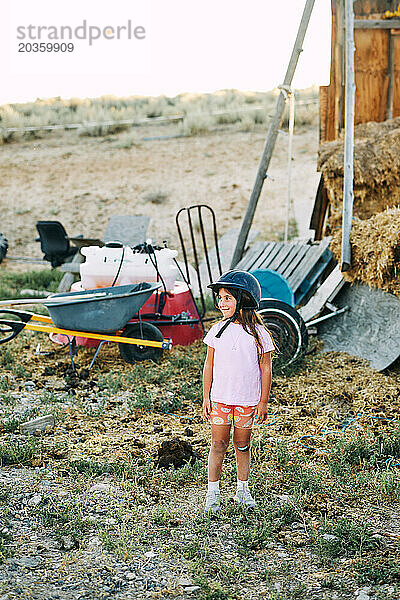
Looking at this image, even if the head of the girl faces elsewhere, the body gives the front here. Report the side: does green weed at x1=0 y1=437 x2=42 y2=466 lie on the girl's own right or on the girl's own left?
on the girl's own right

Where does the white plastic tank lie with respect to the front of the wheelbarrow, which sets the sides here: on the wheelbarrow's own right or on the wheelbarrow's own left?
on the wheelbarrow's own left

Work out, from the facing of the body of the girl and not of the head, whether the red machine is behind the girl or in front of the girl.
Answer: behind

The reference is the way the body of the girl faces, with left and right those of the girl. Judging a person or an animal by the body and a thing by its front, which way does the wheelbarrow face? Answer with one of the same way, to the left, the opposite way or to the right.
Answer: to the left

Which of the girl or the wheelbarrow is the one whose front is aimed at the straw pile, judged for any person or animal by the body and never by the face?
the wheelbarrow

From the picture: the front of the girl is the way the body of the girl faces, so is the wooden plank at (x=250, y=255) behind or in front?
behind

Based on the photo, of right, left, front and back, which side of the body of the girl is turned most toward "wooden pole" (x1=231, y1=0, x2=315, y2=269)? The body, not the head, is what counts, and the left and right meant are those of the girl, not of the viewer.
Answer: back

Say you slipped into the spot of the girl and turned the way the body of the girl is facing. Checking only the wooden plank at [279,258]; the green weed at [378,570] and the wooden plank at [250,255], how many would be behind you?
2

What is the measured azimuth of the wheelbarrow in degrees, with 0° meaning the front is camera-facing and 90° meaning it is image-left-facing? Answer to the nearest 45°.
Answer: approximately 270°

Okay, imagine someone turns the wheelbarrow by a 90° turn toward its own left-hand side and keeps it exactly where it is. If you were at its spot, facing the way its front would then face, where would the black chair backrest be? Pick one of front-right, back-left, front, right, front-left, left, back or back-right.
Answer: front

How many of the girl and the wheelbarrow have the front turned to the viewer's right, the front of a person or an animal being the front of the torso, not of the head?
1

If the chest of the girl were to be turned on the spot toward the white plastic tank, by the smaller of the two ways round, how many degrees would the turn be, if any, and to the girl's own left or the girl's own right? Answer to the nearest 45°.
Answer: approximately 180°

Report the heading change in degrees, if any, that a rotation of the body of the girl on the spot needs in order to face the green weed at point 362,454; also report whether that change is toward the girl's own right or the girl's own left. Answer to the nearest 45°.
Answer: approximately 135° to the girl's own left

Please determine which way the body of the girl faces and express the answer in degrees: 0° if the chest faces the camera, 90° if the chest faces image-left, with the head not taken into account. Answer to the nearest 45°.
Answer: approximately 0°

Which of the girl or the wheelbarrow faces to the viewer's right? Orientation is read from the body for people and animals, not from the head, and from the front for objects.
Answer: the wheelbarrow

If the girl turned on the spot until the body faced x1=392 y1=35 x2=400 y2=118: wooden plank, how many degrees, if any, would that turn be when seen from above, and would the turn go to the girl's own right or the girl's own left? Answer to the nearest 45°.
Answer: approximately 180°

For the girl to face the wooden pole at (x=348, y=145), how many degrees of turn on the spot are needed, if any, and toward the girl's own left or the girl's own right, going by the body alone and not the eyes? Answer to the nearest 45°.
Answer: approximately 180°

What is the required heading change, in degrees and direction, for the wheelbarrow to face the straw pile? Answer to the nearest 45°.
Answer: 0° — it already faces it
